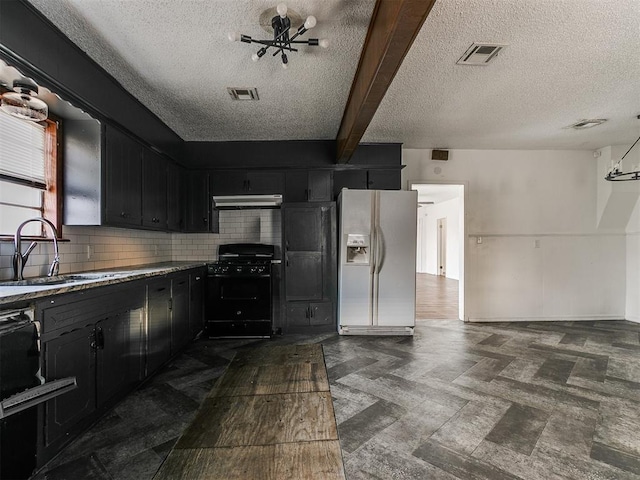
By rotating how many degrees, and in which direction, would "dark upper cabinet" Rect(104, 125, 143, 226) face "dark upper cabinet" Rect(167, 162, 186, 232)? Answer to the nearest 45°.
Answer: approximately 90° to its left

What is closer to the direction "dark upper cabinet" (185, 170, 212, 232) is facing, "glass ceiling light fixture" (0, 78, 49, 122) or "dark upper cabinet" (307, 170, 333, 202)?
the glass ceiling light fixture

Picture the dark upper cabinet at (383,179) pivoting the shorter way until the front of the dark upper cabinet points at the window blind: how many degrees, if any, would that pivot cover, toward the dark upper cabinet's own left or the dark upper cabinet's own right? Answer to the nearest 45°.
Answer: approximately 45° to the dark upper cabinet's own right

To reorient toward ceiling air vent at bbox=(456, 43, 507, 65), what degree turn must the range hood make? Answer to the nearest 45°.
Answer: approximately 45° to its left

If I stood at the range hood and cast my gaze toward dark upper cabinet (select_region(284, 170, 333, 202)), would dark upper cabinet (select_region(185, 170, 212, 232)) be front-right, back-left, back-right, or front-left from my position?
back-left

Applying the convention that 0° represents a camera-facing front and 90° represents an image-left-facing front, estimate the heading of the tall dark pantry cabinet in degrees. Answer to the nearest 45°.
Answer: approximately 0°

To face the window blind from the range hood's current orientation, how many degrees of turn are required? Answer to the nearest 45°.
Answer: approximately 45° to its right

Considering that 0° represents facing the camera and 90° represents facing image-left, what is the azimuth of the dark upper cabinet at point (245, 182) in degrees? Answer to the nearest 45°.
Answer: approximately 0°

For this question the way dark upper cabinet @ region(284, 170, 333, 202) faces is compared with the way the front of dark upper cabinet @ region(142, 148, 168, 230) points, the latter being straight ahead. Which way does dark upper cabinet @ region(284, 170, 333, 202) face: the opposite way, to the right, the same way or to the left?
to the right

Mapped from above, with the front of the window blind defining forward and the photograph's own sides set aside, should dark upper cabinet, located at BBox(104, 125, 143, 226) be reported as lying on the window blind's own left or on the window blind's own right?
on the window blind's own left
